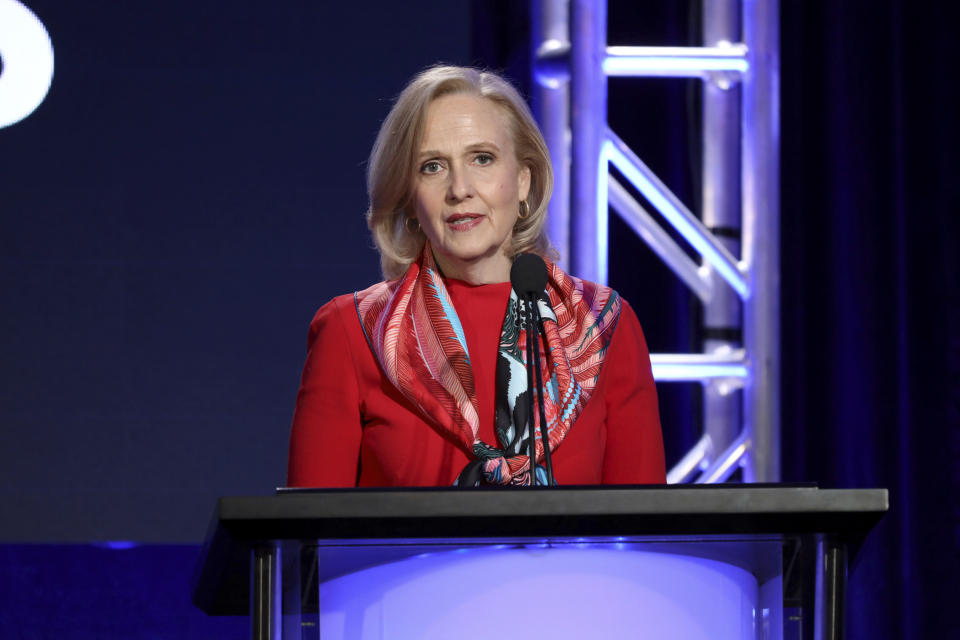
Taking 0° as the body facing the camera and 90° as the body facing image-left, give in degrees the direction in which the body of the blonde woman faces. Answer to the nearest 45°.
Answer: approximately 0°

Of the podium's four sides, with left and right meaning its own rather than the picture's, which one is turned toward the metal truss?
back

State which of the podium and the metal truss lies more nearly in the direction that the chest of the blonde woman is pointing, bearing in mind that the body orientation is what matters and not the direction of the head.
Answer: the podium

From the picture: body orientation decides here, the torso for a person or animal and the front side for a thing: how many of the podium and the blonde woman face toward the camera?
2

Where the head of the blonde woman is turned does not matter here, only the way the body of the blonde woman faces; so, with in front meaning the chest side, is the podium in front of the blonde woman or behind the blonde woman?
in front

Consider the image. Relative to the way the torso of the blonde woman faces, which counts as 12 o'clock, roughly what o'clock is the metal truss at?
The metal truss is roughly at 7 o'clock from the blonde woman.

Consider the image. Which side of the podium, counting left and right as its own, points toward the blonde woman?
back
